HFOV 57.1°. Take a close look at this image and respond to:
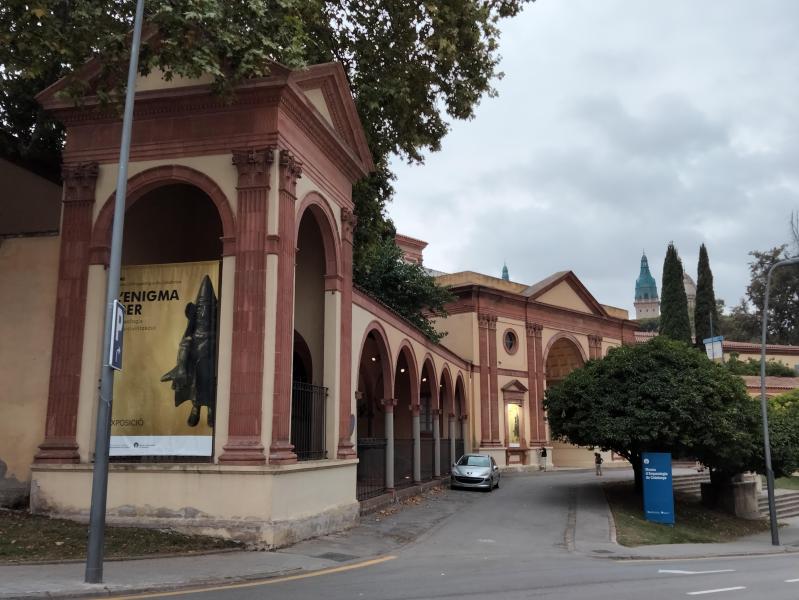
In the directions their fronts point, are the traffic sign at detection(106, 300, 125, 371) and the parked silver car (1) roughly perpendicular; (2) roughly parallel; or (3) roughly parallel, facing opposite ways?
roughly perpendicular

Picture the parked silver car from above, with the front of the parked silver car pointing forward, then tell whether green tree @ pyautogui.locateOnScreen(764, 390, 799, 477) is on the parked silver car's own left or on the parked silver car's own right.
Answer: on the parked silver car's own left

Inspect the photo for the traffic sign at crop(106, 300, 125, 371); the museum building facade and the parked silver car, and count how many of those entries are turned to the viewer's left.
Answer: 0

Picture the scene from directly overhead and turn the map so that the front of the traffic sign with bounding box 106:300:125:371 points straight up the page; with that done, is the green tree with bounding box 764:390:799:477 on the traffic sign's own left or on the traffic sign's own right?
on the traffic sign's own left

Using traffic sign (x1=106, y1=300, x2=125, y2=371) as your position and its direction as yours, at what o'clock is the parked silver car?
The parked silver car is roughly at 9 o'clock from the traffic sign.

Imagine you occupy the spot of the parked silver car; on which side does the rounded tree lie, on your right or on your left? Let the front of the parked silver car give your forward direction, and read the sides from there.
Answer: on your left

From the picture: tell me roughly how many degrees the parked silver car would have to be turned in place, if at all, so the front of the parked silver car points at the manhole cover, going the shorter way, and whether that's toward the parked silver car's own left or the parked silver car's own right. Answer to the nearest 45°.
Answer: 0° — it already faces it

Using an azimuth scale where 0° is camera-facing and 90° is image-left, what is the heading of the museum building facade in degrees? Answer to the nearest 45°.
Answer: approximately 315°

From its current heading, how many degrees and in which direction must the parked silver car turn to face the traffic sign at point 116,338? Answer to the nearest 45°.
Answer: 0° — it already faces it

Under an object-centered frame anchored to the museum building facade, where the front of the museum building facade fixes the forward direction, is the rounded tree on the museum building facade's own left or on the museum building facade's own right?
on the museum building facade's own left

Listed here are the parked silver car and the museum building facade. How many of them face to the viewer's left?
0

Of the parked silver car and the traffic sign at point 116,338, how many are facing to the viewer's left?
0

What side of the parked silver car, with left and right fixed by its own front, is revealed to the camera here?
front
